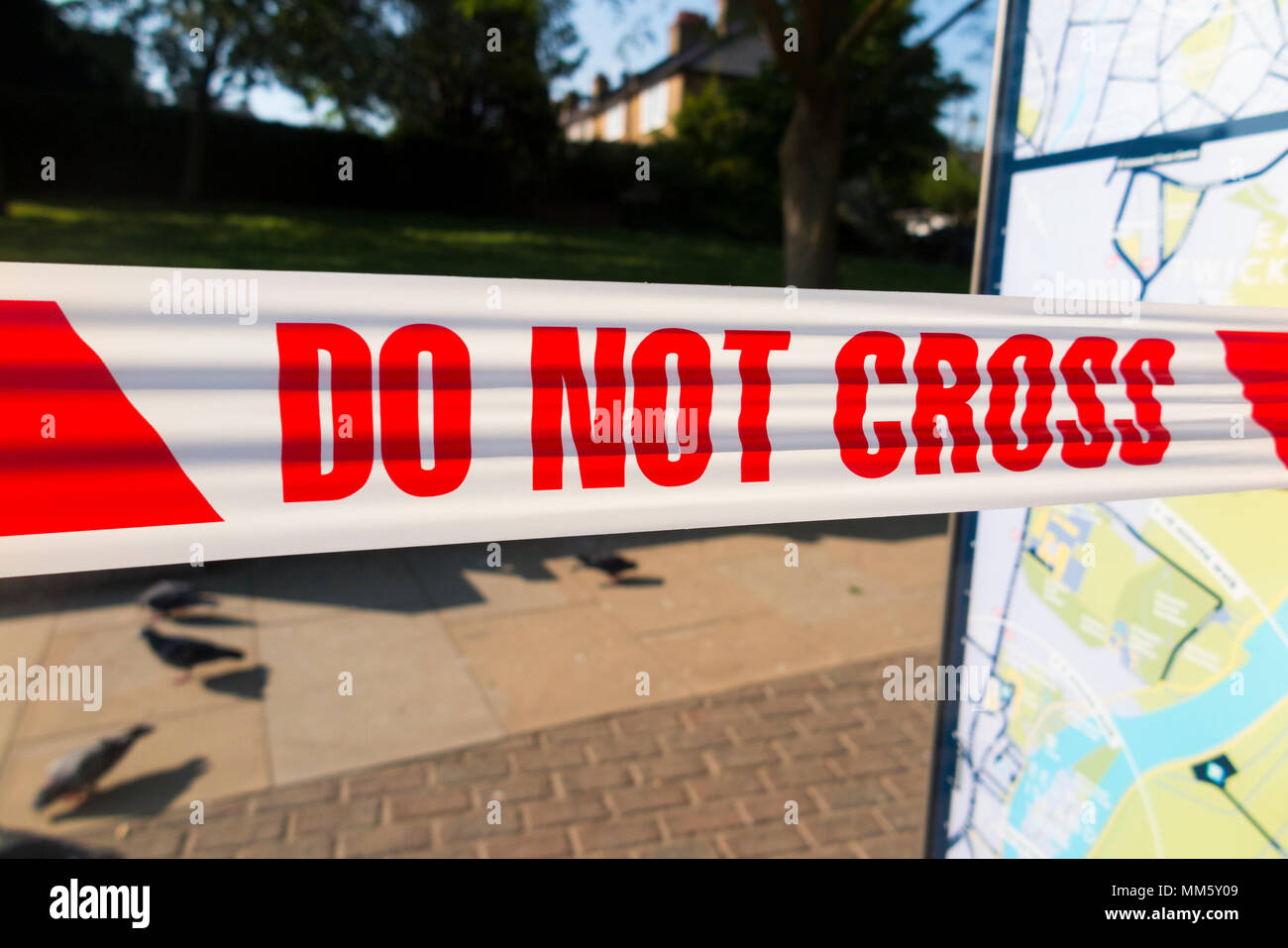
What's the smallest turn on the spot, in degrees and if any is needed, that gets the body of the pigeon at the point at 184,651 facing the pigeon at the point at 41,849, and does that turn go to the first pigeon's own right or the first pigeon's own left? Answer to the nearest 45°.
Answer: approximately 90° to the first pigeon's own left

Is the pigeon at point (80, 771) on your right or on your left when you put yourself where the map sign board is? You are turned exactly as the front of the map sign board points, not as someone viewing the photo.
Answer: on your right

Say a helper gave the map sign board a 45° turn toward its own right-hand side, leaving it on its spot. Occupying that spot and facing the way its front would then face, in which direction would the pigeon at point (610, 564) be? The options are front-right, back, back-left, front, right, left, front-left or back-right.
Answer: right

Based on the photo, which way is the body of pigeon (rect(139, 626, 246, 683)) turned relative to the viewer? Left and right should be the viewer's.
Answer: facing to the left of the viewer

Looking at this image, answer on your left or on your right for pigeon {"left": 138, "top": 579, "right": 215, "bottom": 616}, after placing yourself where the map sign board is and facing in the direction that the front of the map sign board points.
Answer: on your right
